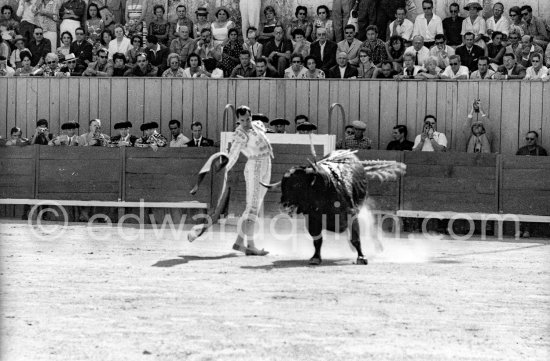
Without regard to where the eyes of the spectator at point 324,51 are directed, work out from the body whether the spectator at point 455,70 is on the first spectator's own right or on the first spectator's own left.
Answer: on the first spectator's own left

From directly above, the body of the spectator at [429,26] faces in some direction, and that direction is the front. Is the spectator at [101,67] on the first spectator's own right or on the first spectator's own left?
on the first spectator's own right

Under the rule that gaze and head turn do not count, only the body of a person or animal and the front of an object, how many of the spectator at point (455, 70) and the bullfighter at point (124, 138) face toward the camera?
2

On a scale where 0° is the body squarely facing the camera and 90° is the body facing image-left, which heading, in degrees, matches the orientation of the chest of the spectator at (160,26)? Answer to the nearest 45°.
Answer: approximately 0°

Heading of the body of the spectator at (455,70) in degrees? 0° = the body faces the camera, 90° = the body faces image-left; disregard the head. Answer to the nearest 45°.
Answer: approximately 0°

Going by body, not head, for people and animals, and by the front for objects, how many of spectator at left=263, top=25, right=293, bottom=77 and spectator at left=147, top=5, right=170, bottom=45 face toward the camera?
2
